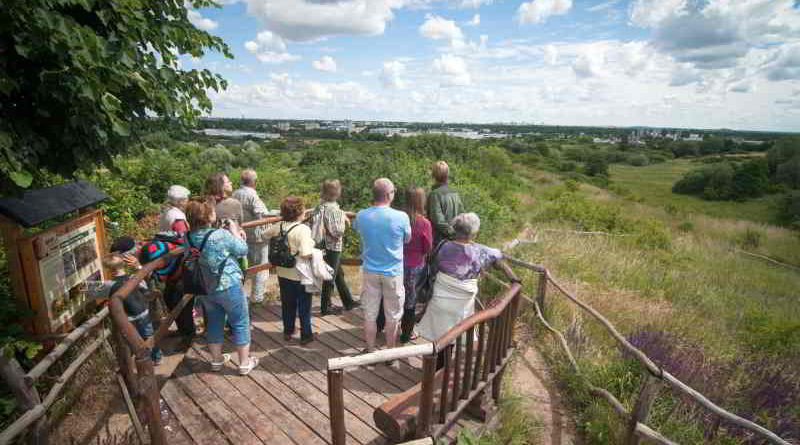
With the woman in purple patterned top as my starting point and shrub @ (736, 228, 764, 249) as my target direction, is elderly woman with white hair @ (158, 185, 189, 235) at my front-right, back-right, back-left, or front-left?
back-left

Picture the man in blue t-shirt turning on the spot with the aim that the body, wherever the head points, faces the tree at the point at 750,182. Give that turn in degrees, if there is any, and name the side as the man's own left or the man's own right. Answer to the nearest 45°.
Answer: approximately 45° to the man's own right

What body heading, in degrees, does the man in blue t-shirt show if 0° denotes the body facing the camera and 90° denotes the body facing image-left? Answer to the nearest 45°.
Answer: approximately 180°

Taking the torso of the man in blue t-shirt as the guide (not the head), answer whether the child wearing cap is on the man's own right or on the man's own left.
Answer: on the man's own left

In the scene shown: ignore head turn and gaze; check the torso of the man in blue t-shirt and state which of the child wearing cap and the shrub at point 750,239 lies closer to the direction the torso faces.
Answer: the shrub

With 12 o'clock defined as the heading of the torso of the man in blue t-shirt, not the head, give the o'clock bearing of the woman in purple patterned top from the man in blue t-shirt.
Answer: The woman in purple patterned top is roughly at 4 o'clock from the man in blue t-shirt.

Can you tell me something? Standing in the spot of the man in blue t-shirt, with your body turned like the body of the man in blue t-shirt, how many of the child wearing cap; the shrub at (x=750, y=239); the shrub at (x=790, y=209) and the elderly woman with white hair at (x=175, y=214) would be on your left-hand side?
2

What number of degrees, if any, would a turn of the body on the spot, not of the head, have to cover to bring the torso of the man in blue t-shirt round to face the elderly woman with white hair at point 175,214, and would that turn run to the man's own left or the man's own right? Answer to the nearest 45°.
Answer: approximately 90° to the man's own left

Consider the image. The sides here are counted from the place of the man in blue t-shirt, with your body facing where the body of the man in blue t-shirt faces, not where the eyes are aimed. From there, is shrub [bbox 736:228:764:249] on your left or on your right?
on your right
